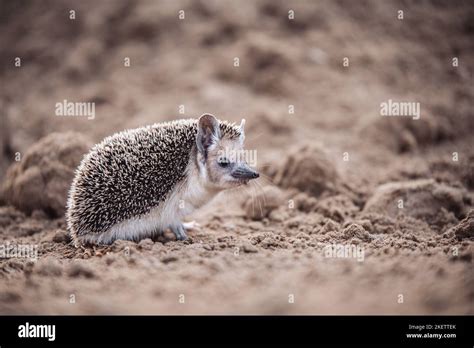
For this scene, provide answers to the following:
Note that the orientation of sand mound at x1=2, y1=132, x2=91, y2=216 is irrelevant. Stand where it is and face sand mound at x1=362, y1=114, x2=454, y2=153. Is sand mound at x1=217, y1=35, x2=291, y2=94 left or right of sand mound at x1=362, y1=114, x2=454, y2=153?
left

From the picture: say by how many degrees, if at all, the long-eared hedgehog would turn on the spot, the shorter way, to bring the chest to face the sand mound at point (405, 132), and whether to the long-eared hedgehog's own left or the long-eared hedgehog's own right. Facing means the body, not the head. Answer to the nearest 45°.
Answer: approximately 45° to the long-eared hedgehog's own left

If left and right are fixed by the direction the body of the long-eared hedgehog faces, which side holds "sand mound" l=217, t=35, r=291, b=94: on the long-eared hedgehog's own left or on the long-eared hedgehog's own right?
on the long-eared hedgehog's own left

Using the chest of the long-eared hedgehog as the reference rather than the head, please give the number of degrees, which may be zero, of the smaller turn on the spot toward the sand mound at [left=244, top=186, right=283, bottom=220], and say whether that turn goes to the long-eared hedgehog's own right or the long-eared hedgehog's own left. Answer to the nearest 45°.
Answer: approximately 45° to the long-eared hedgehog's own left

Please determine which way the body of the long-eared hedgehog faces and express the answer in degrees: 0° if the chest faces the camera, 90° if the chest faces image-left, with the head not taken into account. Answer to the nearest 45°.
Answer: approximately 270°

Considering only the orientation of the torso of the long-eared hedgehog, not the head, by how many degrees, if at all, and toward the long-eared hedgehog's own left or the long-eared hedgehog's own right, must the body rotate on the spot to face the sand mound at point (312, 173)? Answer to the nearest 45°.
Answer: approximately 45° to the long-eared hedgehog's own left

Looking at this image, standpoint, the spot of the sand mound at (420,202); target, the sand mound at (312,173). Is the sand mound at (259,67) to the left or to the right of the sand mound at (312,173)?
right
